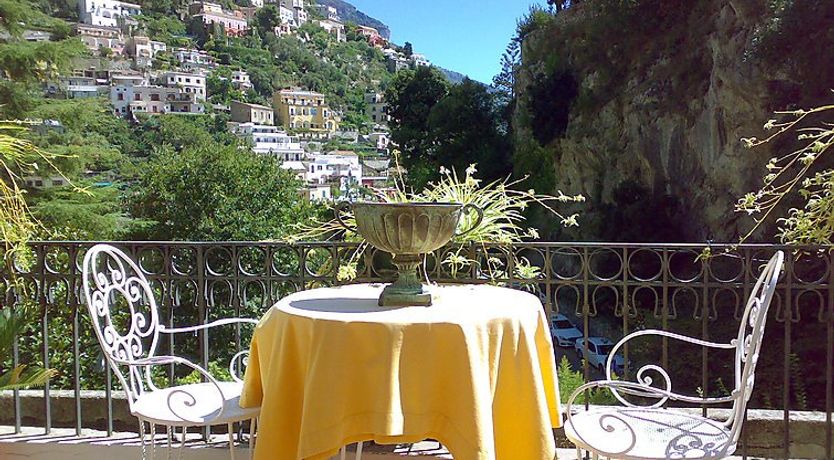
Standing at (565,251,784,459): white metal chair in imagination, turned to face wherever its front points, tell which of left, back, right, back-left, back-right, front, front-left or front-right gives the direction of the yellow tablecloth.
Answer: front-left

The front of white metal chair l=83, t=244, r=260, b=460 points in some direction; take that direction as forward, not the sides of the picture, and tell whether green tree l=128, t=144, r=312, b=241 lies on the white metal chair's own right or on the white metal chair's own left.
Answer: on the white metal chair's own left

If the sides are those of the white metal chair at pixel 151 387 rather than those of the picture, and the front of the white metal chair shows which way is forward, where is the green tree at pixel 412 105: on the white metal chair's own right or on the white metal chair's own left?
on the white metal chair's own left

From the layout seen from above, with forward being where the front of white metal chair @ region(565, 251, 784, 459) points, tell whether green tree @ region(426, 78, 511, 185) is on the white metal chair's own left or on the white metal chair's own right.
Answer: on the white metal chair's own right

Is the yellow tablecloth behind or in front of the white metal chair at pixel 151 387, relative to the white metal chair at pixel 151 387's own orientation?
in front

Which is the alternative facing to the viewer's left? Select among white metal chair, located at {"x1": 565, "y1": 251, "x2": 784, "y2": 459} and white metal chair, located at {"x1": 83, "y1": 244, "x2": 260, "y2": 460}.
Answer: white metal chair, located at {"x1": 565, "y1": 251, "x2": 784, "y2": 459}

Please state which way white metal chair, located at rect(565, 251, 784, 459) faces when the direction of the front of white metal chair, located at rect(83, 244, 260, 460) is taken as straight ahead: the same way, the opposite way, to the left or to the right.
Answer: the opposite way

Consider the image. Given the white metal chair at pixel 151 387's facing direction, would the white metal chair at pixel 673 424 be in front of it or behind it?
in front

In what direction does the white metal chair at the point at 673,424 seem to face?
to the viewer's left

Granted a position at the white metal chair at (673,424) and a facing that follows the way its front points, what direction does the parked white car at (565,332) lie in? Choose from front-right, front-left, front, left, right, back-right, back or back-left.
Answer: right

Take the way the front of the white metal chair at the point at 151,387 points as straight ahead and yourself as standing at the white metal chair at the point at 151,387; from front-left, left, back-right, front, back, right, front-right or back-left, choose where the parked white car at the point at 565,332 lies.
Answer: left

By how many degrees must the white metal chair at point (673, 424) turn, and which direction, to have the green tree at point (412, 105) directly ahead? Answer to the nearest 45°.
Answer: approximately 45° to its right

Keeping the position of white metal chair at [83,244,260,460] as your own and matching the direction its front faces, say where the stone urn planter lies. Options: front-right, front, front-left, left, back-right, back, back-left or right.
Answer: front

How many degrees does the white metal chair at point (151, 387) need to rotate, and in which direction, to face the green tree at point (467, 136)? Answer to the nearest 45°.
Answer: approximately 90° to its left

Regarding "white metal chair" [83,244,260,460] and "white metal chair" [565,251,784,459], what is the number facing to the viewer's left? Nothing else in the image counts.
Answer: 1

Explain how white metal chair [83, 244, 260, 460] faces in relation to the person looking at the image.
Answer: facing the viewer and to the right of the viewer

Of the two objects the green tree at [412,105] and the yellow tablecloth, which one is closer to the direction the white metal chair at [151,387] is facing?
the yellow tablecloth
